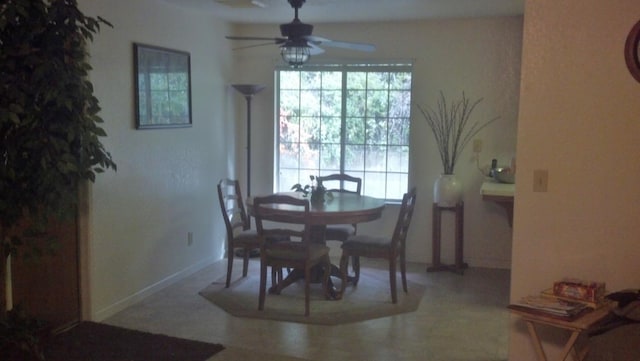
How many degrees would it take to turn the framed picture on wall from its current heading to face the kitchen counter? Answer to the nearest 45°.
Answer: approximately 45° to its left

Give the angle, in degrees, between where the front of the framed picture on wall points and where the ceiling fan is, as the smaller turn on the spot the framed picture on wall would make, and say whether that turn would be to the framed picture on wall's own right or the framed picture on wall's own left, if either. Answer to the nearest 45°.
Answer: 0° — it already faces it

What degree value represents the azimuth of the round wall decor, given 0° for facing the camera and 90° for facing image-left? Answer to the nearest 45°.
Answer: approximately 0°

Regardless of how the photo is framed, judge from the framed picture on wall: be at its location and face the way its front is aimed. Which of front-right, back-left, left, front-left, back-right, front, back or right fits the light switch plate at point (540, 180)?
front

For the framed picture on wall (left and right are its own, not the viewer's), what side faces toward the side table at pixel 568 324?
front

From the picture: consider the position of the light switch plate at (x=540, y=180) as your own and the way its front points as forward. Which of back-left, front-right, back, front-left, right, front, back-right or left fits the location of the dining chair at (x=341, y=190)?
back-right

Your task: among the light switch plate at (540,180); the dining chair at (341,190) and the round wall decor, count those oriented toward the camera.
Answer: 3

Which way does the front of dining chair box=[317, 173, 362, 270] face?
toward the camera

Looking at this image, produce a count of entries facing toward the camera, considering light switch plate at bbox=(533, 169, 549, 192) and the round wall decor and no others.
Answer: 2

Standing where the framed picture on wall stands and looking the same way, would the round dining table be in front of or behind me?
in front

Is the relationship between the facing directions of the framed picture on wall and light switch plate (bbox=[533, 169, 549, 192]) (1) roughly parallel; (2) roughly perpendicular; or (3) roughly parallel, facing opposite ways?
roughly perpendicular

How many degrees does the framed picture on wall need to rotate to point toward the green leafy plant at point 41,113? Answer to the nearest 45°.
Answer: approximately 45° to its right

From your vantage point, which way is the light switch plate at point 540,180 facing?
toward the camera
